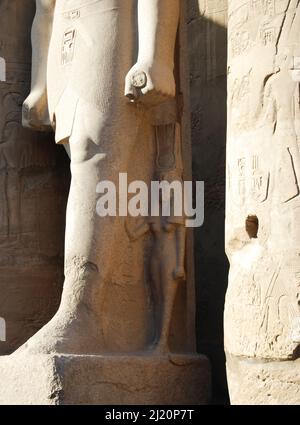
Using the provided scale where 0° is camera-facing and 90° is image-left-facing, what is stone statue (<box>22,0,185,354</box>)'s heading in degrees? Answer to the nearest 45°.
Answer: approximately 45°

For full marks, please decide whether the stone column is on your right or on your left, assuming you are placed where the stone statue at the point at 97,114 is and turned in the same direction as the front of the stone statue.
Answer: on your left
